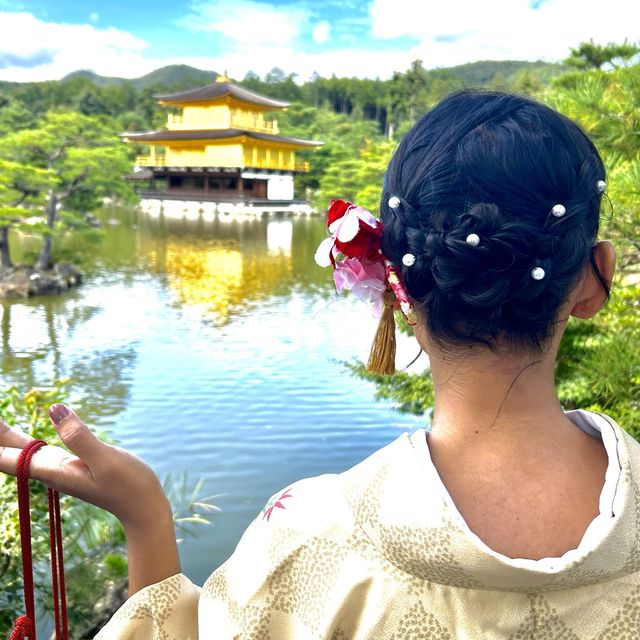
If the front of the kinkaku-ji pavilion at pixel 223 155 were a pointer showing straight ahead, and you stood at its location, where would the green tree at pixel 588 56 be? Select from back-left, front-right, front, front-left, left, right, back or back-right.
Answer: front-left

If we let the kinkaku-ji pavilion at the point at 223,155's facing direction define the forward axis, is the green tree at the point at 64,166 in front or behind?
in front

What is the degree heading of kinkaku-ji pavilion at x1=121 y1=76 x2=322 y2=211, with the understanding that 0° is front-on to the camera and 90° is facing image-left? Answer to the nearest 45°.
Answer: approximately 45°

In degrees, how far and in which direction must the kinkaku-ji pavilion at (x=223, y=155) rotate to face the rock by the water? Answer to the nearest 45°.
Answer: approximately 45° to its left

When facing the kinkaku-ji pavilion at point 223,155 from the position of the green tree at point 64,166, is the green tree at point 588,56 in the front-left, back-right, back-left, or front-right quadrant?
back-right
